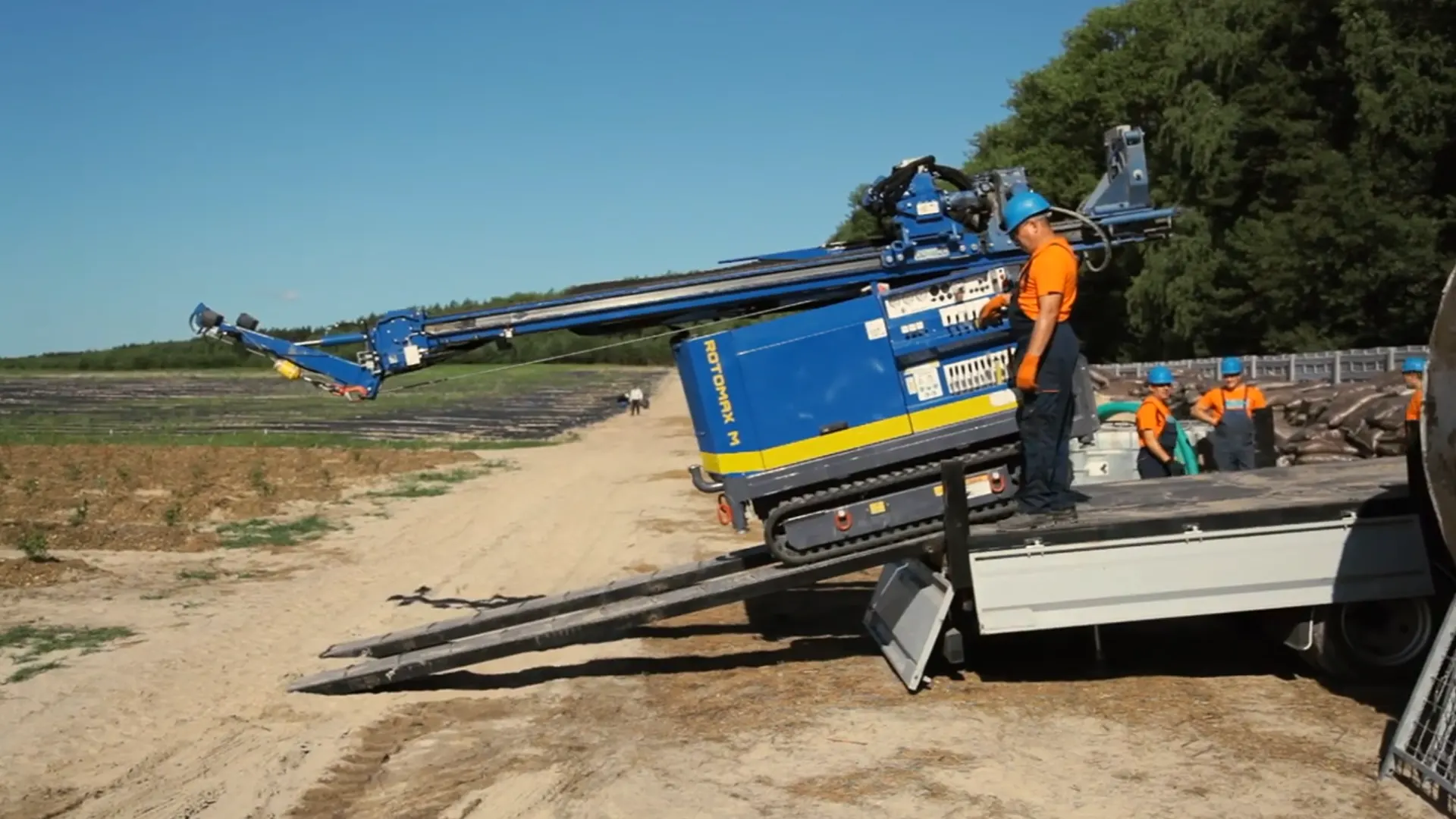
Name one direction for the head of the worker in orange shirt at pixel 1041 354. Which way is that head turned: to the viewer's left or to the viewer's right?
to the viewer's left

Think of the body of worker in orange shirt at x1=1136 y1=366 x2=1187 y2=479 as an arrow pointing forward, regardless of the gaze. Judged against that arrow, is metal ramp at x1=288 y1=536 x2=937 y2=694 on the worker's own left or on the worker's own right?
on the worker's own right

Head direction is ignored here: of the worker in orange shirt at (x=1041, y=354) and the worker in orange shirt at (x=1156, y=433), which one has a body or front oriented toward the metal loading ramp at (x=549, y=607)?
the worker in orange shirt at (x=1041, y=354)

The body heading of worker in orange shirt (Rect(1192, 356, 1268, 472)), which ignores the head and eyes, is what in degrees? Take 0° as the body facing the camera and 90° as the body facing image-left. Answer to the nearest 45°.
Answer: approximately 0°

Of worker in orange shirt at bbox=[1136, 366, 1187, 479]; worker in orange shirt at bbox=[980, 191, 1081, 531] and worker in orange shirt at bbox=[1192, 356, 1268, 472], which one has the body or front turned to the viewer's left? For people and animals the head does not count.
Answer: worker in orange shirt at bbox=[980, 191, 1081, 531]

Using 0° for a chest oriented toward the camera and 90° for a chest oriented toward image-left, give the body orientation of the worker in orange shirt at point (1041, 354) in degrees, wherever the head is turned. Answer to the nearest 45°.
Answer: approximately 90°

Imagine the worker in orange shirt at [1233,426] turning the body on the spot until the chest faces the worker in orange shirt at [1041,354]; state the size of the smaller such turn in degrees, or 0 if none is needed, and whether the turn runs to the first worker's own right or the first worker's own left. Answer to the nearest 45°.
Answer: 0° — they already face them

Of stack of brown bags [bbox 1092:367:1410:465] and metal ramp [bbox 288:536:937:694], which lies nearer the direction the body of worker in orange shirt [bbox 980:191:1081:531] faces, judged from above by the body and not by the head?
the metal ramp
